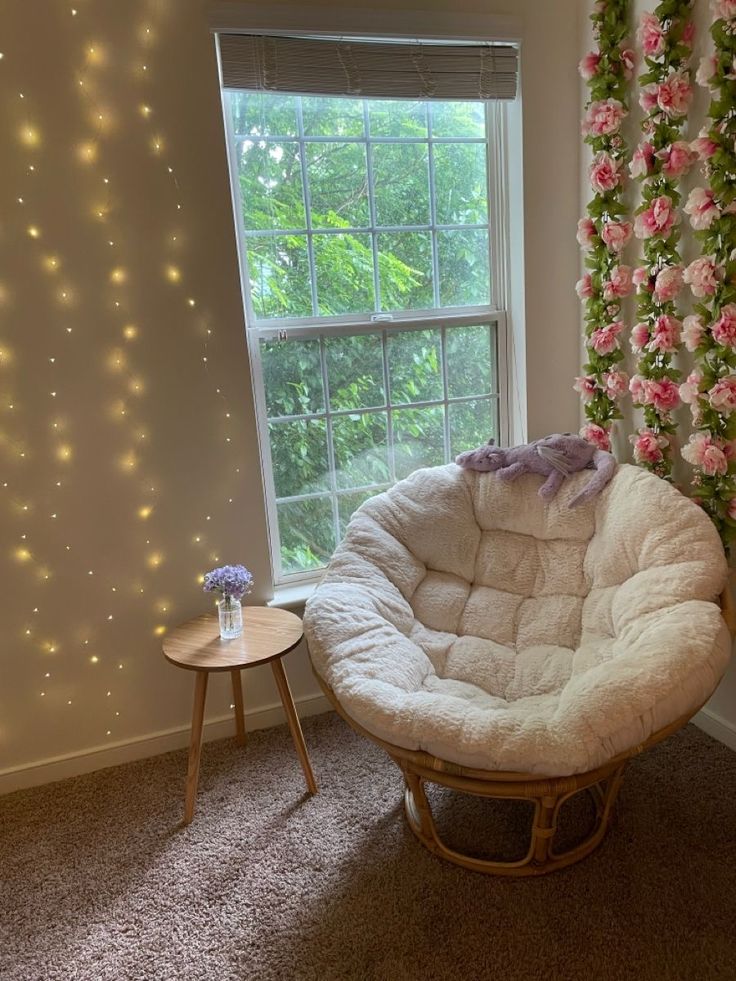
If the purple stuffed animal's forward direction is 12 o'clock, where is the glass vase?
The glass vase is roughly at 11 o'clock from the purple stuffed animal.

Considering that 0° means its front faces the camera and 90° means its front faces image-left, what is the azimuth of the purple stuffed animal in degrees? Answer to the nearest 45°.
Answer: approximately 90°

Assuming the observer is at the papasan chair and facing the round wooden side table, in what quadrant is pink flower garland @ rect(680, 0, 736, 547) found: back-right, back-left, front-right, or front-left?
back-right

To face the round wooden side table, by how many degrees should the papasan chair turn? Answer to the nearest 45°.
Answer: approximately 90° to its right

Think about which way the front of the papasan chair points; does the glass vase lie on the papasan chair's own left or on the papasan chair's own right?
on the papasan chair's own right

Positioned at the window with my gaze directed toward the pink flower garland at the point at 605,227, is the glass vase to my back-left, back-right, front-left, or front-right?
back-right

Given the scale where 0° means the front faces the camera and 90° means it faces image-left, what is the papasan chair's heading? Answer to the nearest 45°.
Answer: approximately 0°
